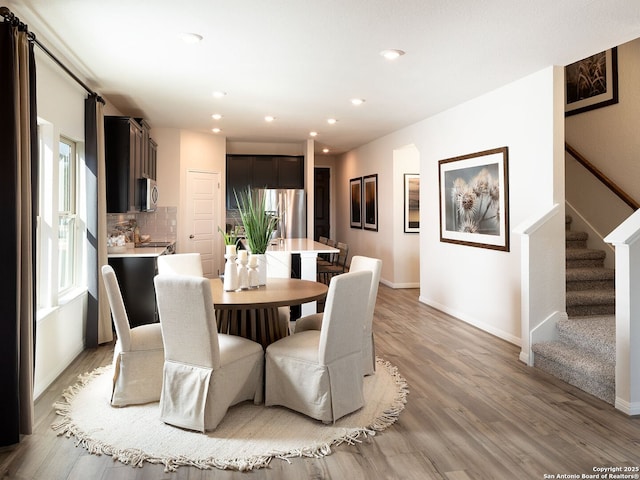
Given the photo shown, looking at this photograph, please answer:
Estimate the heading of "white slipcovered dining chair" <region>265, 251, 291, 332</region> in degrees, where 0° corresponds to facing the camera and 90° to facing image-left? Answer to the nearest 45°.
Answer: approximately 0°

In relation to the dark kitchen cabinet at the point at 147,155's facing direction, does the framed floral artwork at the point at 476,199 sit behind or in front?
in front

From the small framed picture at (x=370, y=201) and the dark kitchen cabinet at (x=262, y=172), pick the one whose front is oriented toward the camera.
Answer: the dark kitchen cabinet

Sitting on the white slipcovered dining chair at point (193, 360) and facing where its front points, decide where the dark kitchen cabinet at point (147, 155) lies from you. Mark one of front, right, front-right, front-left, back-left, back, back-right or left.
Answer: front-left

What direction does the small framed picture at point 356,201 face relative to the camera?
to the viewer's left

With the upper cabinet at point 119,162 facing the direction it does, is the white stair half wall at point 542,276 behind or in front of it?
in front

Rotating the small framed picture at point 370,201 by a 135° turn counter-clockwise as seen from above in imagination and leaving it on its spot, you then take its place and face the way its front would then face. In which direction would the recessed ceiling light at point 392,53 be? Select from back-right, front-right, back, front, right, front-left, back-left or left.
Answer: front-right

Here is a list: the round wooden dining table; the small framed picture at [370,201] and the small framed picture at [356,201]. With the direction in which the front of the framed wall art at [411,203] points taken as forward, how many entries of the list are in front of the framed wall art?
1

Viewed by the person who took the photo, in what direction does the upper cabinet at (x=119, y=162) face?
facing to the right of the viewer

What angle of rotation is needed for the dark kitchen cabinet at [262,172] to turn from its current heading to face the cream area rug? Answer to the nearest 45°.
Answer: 0° — it already faces it

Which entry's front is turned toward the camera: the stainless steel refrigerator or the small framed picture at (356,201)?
the stainless steel refrigerator

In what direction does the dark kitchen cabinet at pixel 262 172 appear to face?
toward the camera

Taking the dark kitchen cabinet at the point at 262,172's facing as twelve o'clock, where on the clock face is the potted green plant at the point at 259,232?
The potted green plant is roughly at 12 o'clock from the dark kitchen cabinet.
